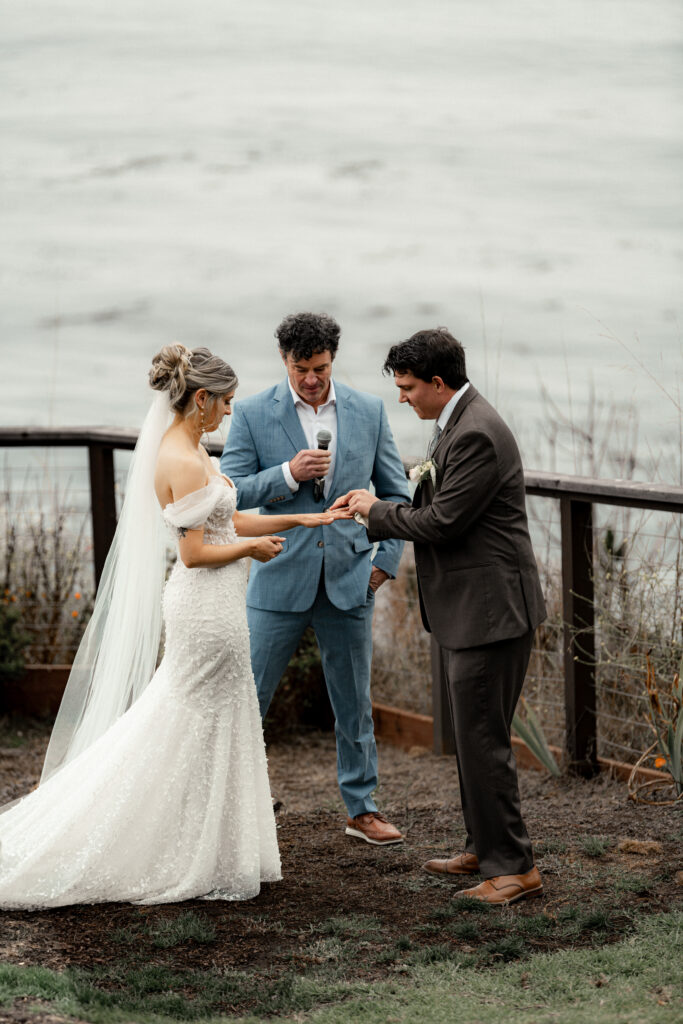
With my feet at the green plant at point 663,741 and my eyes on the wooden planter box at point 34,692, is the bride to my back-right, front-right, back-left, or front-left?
front-left

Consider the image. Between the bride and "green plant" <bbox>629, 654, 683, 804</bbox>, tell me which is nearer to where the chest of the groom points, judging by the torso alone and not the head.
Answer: the bride

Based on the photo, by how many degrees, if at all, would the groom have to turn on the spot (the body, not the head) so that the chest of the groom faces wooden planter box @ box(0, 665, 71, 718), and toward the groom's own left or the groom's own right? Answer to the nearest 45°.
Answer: approximately 45° to the groom's own right

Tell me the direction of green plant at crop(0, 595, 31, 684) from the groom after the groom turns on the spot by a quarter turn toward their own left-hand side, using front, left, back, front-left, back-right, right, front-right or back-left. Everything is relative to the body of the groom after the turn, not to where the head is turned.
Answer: back-right

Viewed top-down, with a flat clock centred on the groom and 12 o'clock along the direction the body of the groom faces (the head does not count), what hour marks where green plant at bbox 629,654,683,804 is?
The green plant is roughly at 4 o'clock from the groom.

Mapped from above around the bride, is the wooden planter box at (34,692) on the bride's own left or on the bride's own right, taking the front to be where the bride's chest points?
on the bride's own left

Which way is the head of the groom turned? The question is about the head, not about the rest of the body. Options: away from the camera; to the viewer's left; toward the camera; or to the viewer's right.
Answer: to the viewer's left

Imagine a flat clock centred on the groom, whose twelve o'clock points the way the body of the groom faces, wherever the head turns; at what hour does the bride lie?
The bride is roughly at 12 o'clock from the groom.

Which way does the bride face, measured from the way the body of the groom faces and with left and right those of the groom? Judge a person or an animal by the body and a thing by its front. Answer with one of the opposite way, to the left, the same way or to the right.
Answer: the opposite way

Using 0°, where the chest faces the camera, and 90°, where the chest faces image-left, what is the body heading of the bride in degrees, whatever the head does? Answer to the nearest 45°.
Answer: approximately 270°

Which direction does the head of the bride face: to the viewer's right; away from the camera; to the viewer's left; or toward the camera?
to the viewer's right

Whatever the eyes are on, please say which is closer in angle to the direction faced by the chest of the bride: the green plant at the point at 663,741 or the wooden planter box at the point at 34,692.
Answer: the green plant

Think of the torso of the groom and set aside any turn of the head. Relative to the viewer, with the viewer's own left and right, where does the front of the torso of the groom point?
facing to the left of the viewer

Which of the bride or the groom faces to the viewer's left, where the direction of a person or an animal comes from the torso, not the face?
the groom

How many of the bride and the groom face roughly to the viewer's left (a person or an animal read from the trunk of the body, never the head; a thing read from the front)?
1

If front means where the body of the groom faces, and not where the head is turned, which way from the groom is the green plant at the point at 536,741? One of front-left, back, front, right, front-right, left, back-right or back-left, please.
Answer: right
